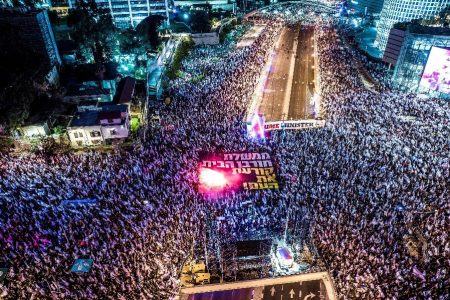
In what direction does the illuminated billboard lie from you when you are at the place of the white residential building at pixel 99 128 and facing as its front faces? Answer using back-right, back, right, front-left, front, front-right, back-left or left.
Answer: left

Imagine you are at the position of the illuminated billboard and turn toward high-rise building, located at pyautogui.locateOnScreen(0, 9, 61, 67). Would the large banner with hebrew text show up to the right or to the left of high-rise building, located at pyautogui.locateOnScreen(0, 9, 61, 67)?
left

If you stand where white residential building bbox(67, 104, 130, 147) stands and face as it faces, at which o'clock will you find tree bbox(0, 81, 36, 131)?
The tree is roughly at 4 o'clock from the white residential building.

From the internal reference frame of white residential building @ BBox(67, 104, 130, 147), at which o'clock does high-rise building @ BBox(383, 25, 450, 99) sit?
The high-rise building is roughly at 9 o'clock from the white residential building.

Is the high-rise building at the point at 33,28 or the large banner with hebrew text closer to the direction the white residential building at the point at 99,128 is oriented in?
the large banner with hebrew text

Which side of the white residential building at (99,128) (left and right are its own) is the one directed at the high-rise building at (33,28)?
back

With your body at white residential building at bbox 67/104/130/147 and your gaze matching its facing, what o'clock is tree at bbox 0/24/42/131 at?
The tree is roughly at 5 o'clock from the white residential building.

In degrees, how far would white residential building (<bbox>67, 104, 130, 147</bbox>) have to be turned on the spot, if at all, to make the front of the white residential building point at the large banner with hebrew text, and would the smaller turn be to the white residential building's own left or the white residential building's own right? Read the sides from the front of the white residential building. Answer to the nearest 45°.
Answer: approximately 45° to the white residential building's own left

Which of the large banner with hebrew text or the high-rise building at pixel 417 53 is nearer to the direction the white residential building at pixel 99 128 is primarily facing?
the large banner with hebrew text

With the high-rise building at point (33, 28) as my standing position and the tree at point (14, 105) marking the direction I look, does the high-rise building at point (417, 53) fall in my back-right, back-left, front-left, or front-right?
front-left

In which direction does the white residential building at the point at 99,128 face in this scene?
toward the camera
